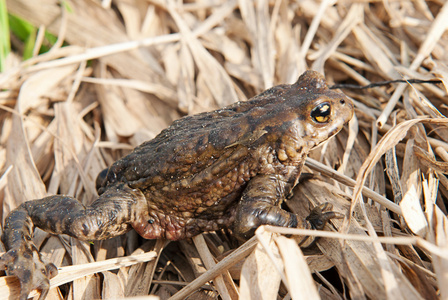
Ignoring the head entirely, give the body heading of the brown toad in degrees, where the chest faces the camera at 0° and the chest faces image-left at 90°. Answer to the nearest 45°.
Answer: approximately 270°
